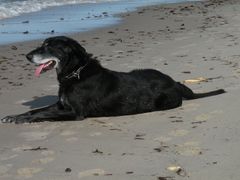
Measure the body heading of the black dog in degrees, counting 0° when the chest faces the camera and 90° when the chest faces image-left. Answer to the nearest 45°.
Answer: approximately 90°
